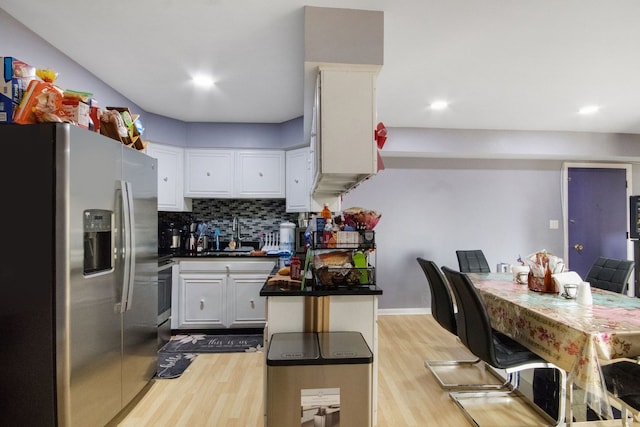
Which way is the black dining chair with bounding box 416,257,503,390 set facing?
to the viewer's right

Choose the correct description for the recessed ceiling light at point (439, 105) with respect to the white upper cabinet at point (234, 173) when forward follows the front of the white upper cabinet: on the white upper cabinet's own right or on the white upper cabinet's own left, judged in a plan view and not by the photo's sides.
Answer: on the white upper cabinet's own left

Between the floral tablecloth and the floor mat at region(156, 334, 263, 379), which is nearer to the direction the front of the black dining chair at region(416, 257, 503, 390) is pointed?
the floral tablecloth

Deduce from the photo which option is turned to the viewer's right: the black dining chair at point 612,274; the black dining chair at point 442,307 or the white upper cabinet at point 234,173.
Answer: the black dining chair at point 442,307

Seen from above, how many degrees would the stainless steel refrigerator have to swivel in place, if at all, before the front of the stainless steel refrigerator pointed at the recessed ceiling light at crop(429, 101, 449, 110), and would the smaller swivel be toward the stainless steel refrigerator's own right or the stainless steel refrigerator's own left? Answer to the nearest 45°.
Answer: approximately 45° to the stainless steel refrigerator's own left

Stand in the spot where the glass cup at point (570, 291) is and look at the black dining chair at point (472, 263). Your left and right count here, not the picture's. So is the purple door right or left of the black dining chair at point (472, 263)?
right

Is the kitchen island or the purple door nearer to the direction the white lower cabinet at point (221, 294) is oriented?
the kitchen island

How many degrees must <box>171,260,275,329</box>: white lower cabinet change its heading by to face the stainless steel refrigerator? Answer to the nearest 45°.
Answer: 0° — it already faces it

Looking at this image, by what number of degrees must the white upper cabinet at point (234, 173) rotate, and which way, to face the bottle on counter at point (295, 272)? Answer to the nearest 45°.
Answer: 0° — it already faces it
